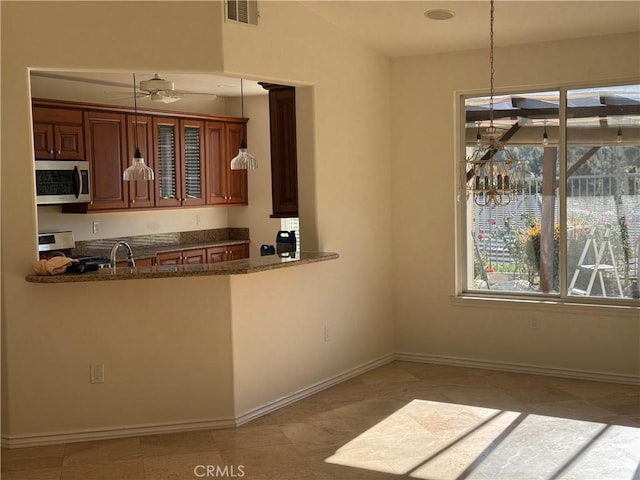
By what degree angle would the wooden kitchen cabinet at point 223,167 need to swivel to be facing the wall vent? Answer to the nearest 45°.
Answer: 0° — it already faces it

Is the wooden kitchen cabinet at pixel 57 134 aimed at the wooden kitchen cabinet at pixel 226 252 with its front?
no

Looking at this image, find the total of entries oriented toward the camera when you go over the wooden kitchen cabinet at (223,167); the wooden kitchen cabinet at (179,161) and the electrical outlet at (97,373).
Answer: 3

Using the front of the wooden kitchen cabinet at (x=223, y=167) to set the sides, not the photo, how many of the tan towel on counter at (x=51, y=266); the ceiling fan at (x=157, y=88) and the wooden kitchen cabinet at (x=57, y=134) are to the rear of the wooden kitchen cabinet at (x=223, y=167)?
0

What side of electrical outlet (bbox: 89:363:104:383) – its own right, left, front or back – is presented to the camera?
front

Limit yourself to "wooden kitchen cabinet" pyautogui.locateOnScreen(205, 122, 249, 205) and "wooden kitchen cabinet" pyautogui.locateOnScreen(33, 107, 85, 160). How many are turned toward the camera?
2

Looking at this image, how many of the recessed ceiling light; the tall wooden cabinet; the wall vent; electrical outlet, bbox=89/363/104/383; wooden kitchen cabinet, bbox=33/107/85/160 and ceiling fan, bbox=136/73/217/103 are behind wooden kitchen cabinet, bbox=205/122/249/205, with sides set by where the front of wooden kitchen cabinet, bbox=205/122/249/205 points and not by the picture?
0

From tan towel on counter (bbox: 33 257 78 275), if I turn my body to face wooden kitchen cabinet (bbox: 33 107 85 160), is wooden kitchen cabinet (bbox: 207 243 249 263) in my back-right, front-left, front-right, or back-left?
front-right

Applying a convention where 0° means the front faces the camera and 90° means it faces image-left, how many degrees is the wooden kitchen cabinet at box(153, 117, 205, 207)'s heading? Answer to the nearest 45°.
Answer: approximately 0°

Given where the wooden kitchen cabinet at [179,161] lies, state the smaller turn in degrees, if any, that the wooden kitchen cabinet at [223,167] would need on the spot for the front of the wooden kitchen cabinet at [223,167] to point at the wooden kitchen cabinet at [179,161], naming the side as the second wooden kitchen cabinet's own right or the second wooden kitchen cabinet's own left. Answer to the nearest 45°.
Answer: approximately 45° to the second wooden kitchen cabinet's own right

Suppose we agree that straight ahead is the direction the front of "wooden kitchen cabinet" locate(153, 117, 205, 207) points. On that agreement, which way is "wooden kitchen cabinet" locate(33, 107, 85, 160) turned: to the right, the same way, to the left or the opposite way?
the same way

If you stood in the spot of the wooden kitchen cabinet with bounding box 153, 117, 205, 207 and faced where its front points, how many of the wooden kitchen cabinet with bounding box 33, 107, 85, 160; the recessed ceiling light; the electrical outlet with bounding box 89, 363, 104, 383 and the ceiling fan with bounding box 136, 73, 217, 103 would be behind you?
0

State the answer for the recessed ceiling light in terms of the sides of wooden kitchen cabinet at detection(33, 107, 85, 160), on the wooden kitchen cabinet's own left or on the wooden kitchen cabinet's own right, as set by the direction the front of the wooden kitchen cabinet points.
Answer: on the wooden kitchen cabinet's own left

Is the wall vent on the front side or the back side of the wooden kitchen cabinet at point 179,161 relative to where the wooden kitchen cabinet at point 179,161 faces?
on the front side

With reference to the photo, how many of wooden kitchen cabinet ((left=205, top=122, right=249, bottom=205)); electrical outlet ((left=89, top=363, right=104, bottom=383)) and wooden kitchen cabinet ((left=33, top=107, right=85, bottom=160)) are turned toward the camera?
3

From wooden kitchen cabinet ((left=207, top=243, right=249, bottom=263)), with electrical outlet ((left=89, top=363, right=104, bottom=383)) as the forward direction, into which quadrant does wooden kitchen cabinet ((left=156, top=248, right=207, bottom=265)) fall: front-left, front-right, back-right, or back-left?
front-right

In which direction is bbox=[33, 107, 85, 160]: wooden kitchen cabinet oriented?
toward the camera

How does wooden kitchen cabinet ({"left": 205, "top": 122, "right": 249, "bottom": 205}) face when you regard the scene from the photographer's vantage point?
facing the viewer
